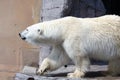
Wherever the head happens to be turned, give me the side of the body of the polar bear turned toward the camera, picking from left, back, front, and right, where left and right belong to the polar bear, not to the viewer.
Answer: left
